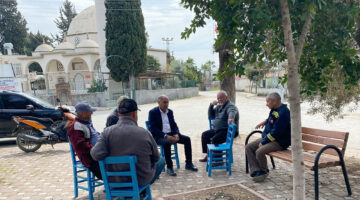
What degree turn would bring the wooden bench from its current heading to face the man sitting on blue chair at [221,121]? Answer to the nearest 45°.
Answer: approximately 90° to its right

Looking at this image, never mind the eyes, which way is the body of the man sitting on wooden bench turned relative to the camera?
to the viewer's left

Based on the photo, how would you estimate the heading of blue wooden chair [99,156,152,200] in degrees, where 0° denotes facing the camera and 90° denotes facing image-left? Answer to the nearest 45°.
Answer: approximately 225°

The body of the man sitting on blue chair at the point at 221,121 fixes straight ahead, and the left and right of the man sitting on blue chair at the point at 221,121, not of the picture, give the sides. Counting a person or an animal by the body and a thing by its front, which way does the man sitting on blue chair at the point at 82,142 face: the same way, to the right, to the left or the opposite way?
the opposite way

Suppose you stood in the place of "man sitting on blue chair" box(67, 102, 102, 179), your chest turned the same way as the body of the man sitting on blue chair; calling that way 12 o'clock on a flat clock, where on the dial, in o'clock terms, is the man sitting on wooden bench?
The man sitting on wooden bench is roughly at 12 o'clock from the man sitting on blue chair.

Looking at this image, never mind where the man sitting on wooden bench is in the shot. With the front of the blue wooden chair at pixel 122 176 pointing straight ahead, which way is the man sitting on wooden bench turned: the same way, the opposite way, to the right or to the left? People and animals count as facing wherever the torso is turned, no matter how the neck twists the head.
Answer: to the left

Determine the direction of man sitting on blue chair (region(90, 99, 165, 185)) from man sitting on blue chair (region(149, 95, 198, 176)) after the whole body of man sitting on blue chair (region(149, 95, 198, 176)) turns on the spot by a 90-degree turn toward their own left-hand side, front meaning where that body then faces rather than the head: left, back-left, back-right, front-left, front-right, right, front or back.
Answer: back-right

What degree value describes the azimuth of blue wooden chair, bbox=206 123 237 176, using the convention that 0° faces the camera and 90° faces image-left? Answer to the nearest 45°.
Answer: approximately 90°

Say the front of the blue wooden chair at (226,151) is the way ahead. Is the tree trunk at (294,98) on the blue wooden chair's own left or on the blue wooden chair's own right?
on the blue wooden chair's own left

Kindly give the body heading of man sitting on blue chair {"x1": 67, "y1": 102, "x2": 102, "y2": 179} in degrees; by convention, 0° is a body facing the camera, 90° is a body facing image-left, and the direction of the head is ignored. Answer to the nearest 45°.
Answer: approximately 270°

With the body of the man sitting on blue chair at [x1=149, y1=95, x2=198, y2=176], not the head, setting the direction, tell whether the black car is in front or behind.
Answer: behind
